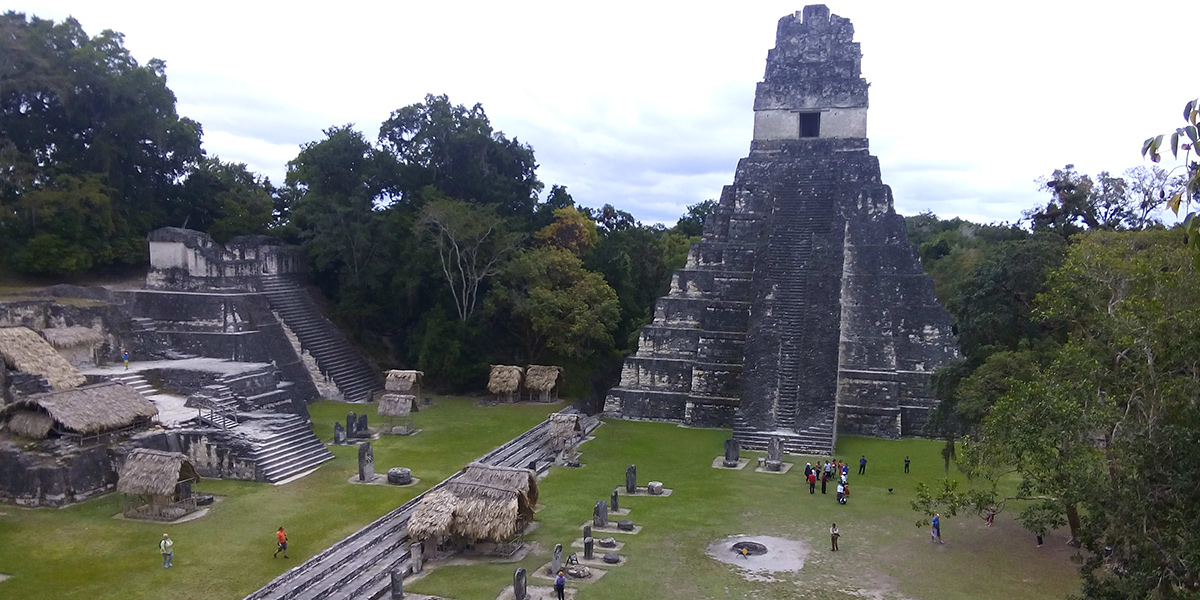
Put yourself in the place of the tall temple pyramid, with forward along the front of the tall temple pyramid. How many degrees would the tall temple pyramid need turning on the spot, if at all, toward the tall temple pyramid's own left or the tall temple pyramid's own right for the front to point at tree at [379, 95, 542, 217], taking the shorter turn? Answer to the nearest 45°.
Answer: approximately 90° to the tall temple pyramid's own right

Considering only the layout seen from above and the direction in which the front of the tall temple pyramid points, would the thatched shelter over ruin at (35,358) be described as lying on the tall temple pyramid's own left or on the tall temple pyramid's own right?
on the tall temple pyramid's own right

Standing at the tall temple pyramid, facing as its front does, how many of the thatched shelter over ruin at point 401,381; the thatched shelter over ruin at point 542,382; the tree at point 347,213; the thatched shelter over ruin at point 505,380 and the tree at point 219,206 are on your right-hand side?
5

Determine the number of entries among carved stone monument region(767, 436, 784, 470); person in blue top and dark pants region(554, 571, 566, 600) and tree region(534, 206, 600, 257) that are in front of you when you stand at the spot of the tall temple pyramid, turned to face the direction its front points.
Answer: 2

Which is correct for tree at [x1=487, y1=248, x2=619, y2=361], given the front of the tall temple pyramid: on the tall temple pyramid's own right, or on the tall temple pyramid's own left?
on the tall temple pyramid's own right

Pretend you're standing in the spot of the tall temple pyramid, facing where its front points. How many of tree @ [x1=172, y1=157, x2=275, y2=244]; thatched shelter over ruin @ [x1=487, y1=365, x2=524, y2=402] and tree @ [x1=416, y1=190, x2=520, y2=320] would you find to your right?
3

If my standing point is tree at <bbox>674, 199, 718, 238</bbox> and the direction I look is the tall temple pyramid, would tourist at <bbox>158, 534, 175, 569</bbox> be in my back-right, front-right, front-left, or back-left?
front-right

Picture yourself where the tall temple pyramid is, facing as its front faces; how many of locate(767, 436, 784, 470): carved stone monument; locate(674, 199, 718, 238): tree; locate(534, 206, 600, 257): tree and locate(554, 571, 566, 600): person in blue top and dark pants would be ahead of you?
2

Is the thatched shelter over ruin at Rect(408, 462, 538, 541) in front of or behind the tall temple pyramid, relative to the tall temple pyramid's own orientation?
in front

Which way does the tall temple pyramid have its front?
toward the camera

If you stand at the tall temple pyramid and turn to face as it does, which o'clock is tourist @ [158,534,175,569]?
The tourist is roughly at 1 o'clock from the tall temple pyramid.

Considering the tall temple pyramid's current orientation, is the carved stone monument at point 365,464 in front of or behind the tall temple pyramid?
in front

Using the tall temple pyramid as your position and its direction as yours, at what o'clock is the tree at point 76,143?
The tree is roughly at 3 o'clock from the tall temple pyramid.

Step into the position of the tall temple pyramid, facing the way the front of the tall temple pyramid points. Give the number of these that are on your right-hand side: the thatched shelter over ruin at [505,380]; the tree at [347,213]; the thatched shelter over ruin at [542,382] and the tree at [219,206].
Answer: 4

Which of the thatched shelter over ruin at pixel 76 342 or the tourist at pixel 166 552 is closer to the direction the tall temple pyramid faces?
the tourist

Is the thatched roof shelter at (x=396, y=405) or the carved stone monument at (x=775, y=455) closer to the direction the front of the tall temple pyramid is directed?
the carved stone monument

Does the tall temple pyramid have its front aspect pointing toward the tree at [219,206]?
no

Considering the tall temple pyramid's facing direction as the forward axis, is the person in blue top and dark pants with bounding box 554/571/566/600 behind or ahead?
ahead

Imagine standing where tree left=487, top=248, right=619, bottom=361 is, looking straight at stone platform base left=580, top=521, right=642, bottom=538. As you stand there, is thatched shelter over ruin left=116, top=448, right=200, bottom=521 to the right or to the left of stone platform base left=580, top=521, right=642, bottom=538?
right

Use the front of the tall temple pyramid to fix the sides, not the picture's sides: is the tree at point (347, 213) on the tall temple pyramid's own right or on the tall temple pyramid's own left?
on the tall temple pyramid's own right
